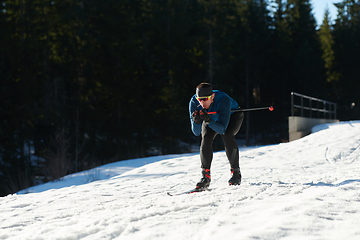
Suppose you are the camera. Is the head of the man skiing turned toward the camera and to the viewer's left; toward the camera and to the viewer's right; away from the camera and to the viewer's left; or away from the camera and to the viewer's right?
toward the camera and to the viewer's left

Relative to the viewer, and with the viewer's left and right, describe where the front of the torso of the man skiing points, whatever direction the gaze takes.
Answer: facing the viewer and to the left of the viewer
